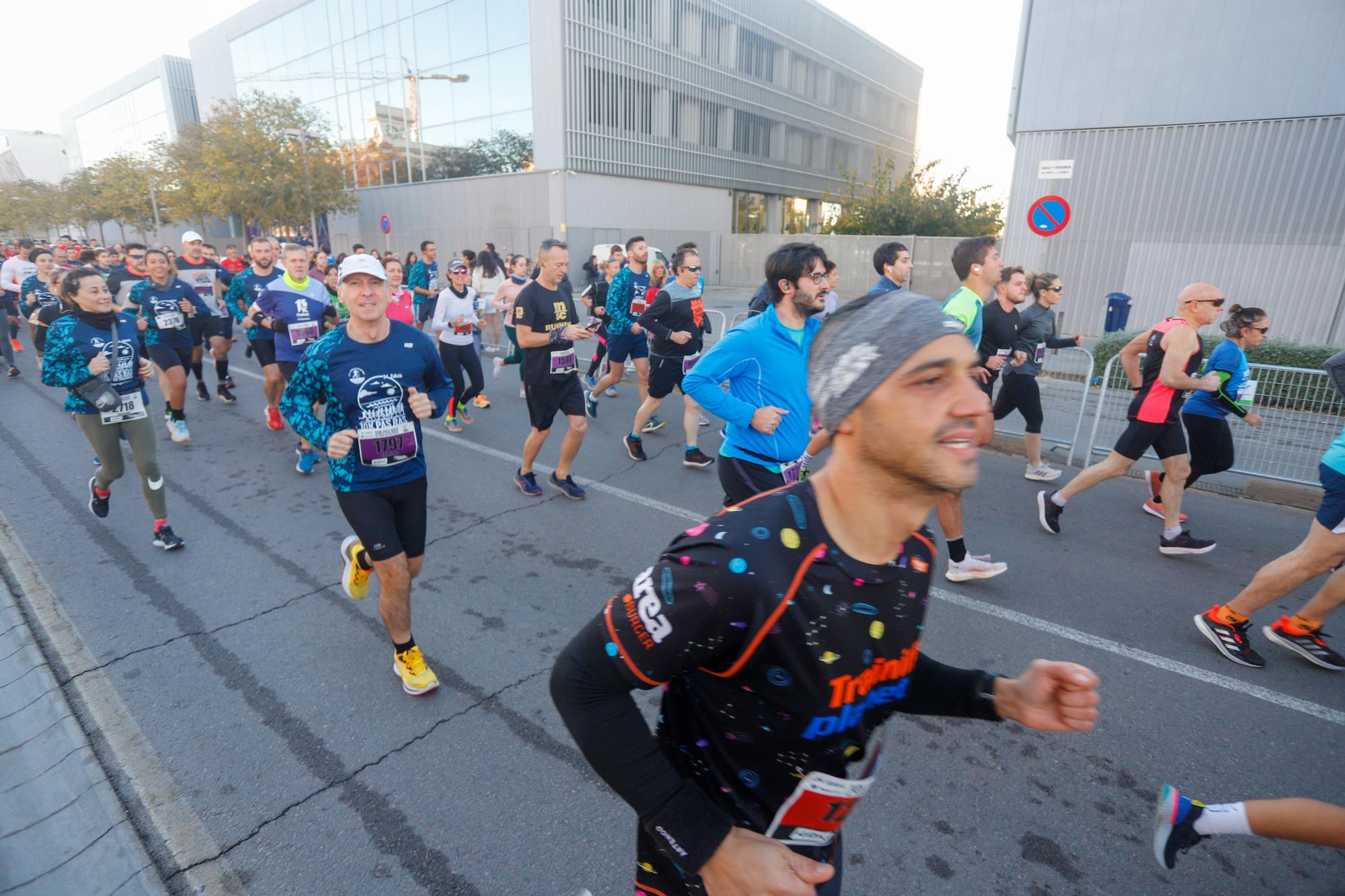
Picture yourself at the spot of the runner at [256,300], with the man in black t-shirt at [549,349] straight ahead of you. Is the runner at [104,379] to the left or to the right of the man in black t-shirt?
right

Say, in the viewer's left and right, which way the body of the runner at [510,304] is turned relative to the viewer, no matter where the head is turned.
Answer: facing the viewer and to the right of the viewer

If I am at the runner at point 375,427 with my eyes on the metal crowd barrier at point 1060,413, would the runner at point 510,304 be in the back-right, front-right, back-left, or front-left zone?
front-left

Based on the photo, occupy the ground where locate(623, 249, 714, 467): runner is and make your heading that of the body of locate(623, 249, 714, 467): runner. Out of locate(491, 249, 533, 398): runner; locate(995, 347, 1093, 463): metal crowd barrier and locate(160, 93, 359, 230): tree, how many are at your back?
2

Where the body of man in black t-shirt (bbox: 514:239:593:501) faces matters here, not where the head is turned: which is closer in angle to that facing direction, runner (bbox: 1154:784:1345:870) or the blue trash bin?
the runner

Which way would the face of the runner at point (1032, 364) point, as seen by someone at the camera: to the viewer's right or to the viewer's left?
to the viewer's right

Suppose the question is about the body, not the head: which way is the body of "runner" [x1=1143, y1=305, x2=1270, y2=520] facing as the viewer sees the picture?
to the viewer's right

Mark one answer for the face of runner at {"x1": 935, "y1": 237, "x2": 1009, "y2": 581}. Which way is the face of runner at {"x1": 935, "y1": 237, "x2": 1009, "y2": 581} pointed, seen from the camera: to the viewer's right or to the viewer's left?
to the viewer's right

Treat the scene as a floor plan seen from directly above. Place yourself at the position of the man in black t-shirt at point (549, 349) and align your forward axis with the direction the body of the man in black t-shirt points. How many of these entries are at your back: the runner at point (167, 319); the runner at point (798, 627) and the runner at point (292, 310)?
2

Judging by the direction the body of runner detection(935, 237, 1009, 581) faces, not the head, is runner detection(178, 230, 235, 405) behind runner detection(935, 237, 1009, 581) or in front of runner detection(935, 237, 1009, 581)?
behind

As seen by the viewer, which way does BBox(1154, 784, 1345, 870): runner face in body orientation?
to the viewer's right

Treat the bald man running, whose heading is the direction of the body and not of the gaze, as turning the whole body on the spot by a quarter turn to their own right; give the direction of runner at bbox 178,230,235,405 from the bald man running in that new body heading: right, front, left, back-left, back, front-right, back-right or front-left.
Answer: right
